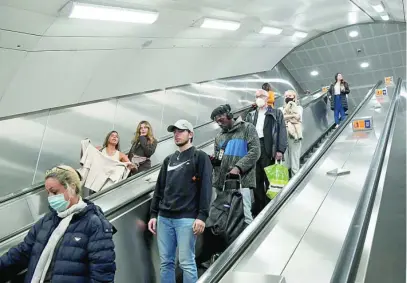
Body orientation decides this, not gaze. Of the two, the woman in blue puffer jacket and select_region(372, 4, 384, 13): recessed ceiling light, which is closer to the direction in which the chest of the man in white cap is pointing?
the woman in blue puffer jacket

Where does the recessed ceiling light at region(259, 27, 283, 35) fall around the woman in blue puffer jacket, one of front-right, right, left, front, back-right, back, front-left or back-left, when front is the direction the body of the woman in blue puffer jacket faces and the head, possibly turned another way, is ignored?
back

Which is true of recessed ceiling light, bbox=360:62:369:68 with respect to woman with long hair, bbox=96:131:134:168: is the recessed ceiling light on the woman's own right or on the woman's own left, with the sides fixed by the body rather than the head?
on the woman's own left

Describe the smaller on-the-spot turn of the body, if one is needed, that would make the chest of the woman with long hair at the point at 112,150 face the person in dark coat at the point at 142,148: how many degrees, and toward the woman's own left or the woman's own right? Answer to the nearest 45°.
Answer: approximately 135° to the woman's own left

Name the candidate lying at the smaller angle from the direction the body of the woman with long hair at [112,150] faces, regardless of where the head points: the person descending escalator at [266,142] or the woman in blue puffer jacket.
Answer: the woman in blue puffer jacket

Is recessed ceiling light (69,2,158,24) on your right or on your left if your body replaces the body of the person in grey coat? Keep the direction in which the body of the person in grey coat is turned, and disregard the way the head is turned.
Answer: on your right

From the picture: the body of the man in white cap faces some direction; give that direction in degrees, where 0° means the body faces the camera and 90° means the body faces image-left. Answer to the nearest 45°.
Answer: approximately 45°
